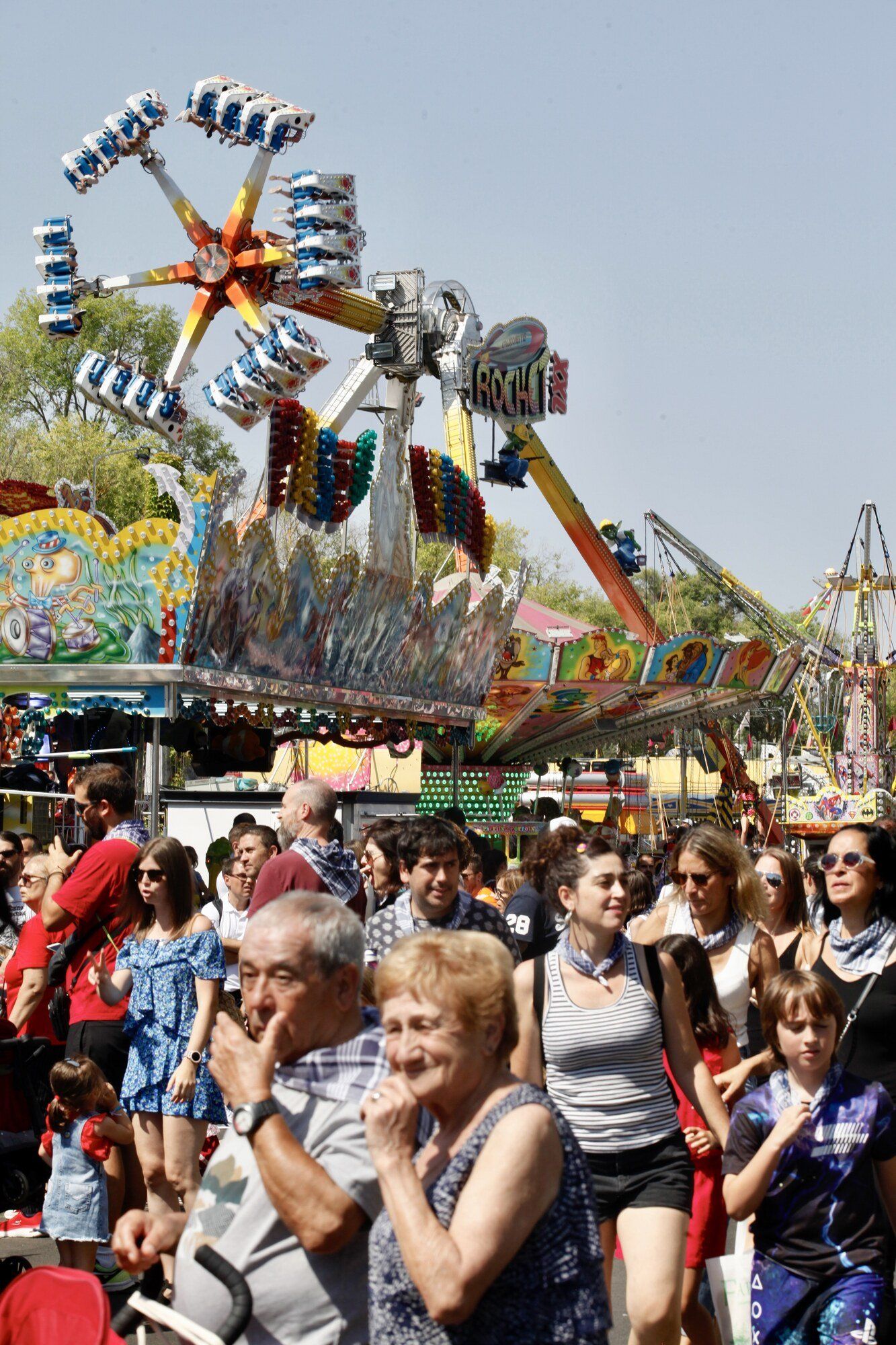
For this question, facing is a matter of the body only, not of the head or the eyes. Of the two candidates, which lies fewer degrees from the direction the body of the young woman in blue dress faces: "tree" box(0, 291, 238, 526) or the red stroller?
the red stroller

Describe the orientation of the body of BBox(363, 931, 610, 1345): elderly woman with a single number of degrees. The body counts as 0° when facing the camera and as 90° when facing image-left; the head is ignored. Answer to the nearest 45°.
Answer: approximately 45°
